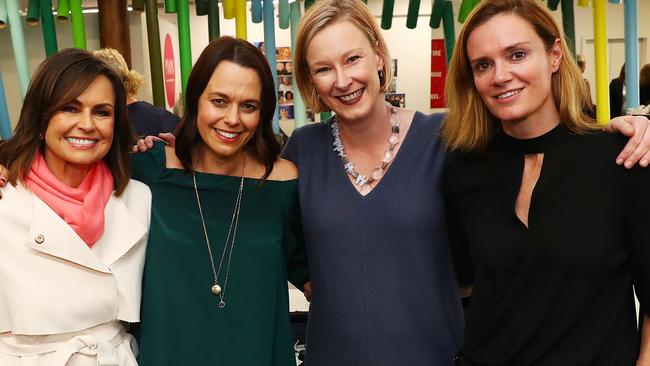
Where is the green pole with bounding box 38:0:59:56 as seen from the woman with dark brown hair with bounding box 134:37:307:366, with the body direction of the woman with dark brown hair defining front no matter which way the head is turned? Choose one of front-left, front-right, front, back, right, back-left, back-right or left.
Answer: back-right

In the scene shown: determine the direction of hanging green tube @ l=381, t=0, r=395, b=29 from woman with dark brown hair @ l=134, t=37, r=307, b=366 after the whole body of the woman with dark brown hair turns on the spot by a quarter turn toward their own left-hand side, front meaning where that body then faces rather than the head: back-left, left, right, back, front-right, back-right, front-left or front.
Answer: front-left

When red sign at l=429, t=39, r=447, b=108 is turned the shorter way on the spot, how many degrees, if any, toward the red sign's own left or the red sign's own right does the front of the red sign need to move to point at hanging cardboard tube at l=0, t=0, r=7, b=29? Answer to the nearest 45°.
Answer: approximately 45° to the red sign's own right

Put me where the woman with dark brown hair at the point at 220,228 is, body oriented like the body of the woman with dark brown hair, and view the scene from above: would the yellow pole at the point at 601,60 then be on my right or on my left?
on my left

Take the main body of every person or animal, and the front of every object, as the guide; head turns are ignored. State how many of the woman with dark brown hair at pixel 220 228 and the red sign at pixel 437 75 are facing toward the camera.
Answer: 2

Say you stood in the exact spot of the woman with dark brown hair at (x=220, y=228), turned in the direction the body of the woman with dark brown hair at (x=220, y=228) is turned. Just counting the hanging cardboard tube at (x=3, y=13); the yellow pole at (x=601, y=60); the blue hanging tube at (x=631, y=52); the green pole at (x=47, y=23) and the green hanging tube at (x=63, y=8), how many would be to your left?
2

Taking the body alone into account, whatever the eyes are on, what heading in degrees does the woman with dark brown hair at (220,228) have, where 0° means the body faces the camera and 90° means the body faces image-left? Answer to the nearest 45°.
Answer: approximately 0°

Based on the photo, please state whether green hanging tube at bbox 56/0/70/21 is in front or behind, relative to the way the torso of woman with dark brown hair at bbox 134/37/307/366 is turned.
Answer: behind

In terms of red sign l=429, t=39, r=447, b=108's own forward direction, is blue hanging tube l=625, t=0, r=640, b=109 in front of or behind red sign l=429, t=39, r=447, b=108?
in front

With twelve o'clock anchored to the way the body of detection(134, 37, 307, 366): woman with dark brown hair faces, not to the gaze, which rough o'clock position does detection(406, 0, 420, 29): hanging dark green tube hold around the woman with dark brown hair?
The hanging dark green tube is roughly at 8 o'clock from the woman with dark brown hair.

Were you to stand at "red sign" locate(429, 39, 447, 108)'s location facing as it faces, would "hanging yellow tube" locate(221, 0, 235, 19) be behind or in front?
in front
